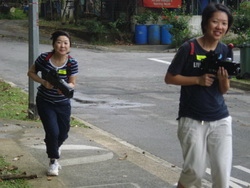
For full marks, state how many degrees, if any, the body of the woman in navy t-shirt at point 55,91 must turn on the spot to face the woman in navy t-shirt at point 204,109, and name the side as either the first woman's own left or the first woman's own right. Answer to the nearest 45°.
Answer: approximately 45° to the first woman's own left

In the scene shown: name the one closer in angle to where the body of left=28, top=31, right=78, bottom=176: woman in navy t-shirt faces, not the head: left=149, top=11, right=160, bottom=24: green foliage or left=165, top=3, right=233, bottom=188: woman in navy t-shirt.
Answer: the woman in navy t-shirt

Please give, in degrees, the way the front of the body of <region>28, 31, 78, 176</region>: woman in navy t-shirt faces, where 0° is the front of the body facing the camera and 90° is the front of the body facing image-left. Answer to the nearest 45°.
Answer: approximately 0°

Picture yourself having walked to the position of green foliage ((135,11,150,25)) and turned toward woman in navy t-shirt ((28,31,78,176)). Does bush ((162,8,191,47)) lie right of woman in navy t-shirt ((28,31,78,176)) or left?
left

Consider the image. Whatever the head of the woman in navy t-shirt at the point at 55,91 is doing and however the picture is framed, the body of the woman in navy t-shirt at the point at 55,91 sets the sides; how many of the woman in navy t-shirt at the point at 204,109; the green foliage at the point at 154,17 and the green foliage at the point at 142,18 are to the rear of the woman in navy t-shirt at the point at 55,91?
2

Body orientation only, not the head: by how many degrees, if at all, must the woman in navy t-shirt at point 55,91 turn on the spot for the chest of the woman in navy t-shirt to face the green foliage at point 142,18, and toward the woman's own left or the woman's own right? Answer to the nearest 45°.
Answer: approximately 180°

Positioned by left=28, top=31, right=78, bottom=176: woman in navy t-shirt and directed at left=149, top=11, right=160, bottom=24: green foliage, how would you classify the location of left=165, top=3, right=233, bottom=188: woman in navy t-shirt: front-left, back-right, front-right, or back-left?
back-right

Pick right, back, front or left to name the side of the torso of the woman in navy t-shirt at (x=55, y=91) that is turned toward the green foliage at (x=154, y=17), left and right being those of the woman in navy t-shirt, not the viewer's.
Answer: back

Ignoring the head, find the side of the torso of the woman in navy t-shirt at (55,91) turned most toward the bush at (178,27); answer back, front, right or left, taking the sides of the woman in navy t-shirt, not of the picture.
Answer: back

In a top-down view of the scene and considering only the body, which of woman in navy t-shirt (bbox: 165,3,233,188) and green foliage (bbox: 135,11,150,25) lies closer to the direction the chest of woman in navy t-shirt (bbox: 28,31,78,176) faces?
the woman in navy t-shirt
